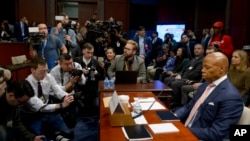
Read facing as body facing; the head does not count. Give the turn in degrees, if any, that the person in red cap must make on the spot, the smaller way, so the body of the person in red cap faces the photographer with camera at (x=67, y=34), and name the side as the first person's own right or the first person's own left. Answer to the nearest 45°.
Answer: approximately 45° to the first person's own right

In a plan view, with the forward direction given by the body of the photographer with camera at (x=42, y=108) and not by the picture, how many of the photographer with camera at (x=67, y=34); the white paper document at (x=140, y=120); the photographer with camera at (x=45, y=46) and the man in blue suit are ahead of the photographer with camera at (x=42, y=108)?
2

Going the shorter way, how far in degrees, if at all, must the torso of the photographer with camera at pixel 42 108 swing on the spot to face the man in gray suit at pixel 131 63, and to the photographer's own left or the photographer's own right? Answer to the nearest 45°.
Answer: approximately 90° to the photographer's own left

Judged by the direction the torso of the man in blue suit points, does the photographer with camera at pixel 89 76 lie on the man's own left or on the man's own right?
on the man's own right

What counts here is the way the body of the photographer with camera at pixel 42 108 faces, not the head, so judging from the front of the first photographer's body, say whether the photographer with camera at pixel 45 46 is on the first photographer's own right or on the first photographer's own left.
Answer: on the first photographer's own left

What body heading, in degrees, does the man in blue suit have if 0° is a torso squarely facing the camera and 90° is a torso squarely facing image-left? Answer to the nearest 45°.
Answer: approximately 45°

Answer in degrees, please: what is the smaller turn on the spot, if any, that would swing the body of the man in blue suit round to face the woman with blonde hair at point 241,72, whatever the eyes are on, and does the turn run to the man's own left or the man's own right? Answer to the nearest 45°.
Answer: approximately 135° to the man's own right

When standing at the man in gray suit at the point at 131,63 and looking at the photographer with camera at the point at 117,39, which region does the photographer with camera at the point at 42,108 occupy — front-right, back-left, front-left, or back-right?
back-left

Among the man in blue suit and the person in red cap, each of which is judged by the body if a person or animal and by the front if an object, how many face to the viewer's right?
0

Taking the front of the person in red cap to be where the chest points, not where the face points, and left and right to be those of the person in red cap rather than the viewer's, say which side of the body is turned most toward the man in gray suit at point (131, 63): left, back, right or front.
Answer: front
